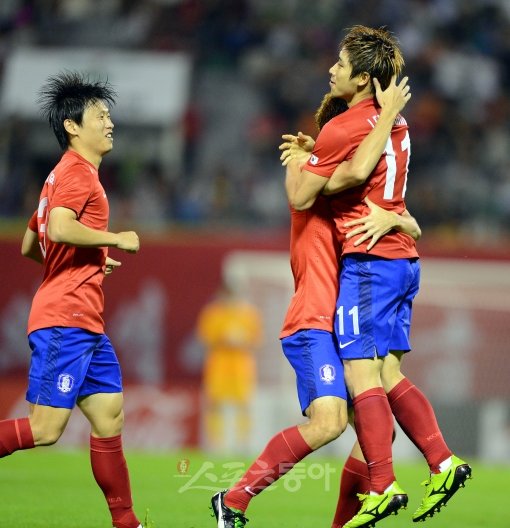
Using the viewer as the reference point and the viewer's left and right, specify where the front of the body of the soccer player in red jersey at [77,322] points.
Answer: facing to the right of the viewer

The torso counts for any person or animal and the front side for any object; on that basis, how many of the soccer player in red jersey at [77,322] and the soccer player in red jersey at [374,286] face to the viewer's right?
1

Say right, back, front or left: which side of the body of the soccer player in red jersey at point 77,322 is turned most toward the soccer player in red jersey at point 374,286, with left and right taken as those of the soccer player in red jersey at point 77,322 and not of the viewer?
front

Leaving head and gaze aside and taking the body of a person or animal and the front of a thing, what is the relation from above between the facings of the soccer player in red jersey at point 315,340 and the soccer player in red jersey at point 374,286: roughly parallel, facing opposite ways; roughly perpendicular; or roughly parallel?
roughly parallel, facing opposite ways

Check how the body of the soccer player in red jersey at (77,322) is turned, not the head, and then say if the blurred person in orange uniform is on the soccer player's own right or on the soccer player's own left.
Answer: on the soccer player's own left

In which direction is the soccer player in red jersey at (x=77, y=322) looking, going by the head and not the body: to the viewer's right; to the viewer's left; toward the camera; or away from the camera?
to the viewer's right

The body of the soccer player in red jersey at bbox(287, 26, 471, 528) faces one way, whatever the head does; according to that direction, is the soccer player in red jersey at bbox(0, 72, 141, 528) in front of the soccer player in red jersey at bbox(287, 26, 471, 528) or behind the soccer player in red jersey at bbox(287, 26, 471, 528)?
in front

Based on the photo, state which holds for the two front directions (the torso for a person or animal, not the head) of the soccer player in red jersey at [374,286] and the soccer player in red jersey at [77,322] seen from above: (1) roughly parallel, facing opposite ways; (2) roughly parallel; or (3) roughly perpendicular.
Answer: roughly parallel, facing opposite ways
